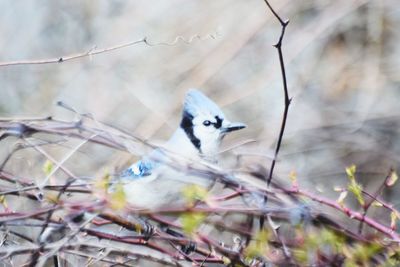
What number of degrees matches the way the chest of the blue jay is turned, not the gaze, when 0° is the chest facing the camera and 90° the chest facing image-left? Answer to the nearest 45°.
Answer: approximately 270°

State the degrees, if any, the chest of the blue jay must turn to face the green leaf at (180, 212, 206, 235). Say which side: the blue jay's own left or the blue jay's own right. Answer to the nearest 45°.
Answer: approximately 90° to the blue jay's own right
